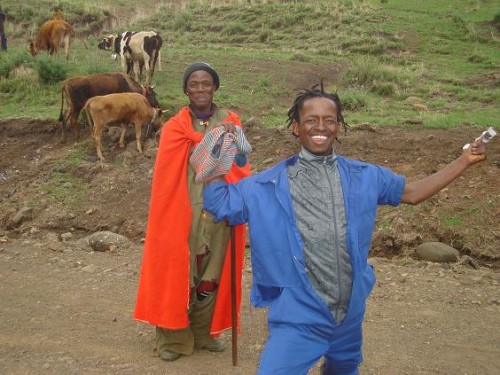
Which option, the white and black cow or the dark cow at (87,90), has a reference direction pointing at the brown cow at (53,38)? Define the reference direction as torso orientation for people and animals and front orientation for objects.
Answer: the white and black cow

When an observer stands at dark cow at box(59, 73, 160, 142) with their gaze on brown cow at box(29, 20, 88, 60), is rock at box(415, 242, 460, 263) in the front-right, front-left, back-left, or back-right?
back-right

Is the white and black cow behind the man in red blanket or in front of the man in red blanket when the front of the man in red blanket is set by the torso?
behind

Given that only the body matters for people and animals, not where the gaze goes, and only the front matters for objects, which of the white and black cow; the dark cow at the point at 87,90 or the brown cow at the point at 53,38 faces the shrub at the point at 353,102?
the dark cow

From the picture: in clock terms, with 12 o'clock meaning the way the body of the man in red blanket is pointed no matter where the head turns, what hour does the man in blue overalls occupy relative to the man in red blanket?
The man in blue overalls is roughly at 11 o'clock from the man in red blanket.

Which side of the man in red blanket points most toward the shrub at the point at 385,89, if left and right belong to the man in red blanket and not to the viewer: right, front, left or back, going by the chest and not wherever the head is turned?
back

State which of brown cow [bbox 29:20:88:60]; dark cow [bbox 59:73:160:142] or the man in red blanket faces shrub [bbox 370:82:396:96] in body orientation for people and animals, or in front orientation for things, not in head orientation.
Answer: the dark cow

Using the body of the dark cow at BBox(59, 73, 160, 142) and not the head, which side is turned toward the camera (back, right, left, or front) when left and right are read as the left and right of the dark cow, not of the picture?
right

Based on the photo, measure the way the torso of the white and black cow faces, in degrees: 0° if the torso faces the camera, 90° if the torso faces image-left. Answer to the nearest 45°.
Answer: approximately 135°

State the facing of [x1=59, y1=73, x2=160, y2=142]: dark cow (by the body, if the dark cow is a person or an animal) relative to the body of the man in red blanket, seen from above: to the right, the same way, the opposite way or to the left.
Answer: to the left
